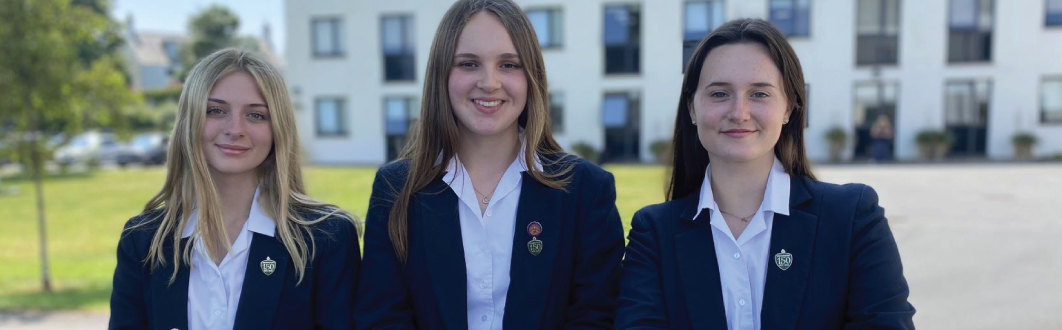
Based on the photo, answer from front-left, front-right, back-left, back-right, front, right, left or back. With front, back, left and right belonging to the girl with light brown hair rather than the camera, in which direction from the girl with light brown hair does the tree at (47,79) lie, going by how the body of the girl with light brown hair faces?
back-right

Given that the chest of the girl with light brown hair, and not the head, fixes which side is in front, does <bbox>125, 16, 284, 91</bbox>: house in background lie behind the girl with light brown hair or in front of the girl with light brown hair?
behind

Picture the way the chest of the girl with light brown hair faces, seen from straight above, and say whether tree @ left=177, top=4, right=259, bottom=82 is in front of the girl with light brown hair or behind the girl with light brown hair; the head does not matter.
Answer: behind

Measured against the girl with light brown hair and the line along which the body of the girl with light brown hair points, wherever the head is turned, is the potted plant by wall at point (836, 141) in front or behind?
behind

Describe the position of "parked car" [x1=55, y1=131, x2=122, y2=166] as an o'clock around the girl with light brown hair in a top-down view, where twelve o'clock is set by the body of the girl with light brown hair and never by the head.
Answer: The parked car is roughly at 5 o'clock from the girl with light brown hair.

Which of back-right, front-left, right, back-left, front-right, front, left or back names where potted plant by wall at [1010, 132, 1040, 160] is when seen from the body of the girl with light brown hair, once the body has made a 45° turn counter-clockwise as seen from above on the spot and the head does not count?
left

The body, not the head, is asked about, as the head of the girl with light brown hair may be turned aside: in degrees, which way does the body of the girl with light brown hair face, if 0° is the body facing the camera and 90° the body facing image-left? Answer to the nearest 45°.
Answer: approximately 0°
